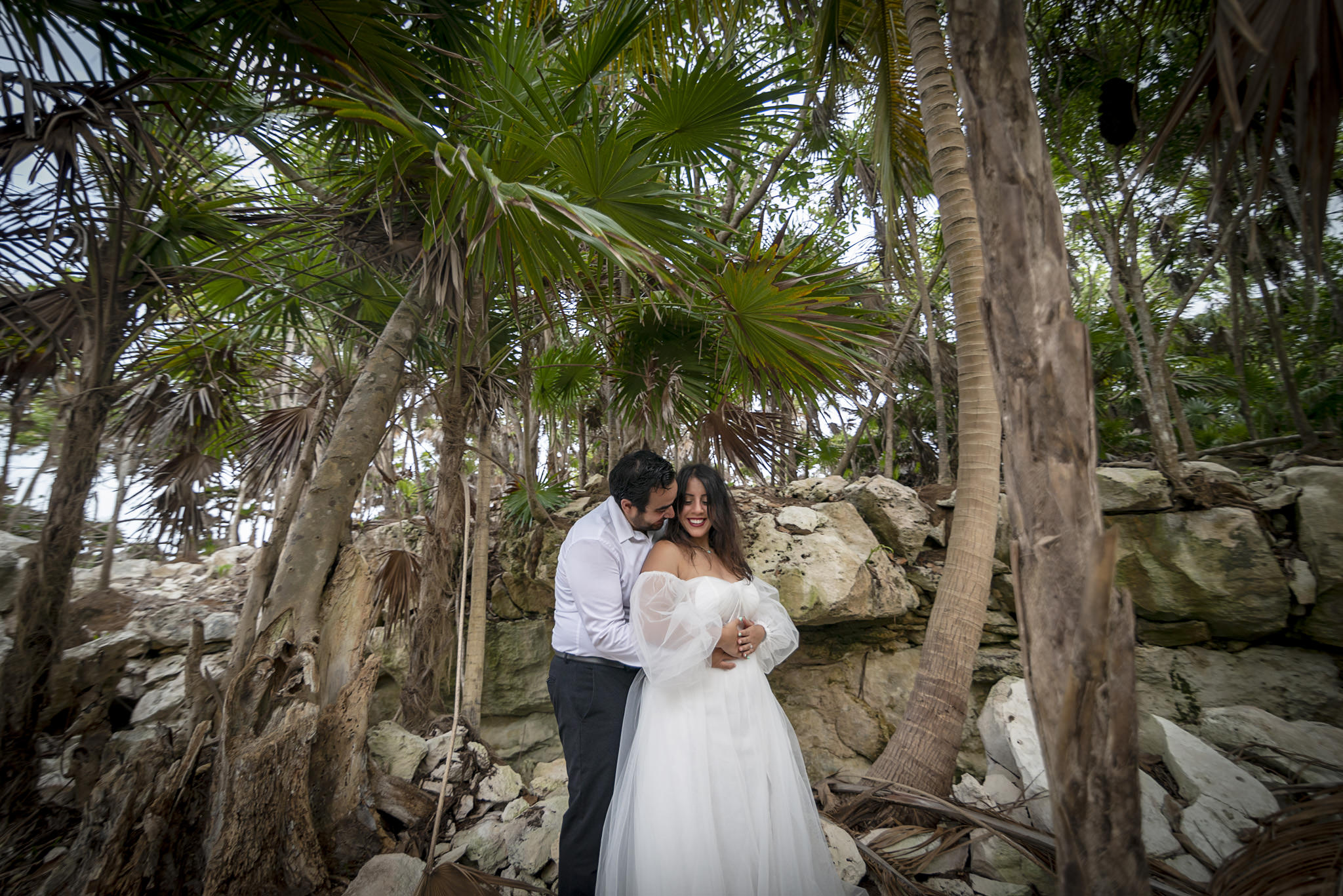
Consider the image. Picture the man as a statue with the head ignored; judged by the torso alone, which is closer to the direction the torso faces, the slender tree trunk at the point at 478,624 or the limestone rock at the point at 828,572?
the limestone rock

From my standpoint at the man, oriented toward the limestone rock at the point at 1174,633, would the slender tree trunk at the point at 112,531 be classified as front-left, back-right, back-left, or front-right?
back-left

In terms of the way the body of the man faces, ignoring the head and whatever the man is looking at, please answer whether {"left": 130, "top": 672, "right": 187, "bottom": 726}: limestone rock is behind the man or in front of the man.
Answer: behind

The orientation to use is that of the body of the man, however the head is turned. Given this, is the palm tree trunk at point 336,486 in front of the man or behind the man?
behind

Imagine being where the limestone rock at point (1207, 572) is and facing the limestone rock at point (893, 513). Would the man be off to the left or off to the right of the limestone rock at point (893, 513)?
left

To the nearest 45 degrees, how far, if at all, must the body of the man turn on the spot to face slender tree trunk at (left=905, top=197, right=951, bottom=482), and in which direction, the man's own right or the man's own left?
approximately 45° to the man's own left

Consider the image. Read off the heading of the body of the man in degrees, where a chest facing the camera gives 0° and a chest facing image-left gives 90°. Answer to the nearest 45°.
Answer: approximately 270°

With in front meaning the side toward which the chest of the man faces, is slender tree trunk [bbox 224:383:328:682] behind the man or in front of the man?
behind

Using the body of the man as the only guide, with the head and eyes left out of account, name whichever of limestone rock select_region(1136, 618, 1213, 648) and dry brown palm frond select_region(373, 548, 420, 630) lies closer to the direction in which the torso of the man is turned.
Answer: the limestone rock

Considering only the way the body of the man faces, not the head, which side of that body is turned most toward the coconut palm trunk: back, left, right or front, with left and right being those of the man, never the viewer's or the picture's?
left

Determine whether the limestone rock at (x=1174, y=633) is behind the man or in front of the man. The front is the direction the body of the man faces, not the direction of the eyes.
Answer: in front

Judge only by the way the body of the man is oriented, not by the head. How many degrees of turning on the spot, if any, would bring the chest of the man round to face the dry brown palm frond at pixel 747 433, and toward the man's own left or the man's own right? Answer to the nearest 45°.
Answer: approximately 45° to the man's own left

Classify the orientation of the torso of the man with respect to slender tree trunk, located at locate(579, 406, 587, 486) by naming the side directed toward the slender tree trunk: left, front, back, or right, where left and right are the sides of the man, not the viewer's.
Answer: left
